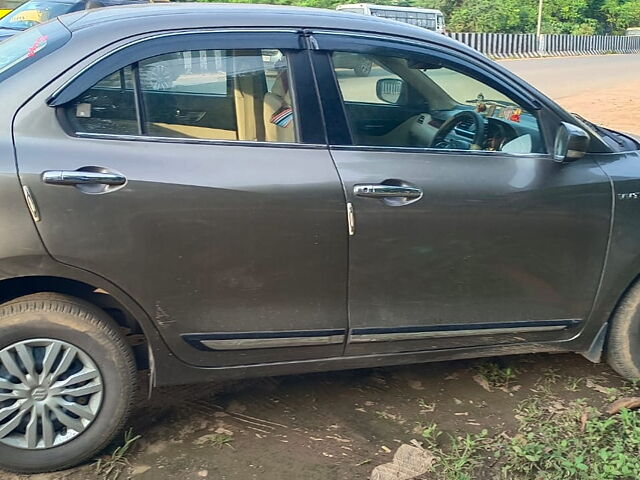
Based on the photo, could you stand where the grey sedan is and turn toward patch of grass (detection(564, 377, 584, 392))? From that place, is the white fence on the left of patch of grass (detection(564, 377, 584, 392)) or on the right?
left

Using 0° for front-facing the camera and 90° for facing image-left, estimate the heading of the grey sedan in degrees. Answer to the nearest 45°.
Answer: approximately 270°
